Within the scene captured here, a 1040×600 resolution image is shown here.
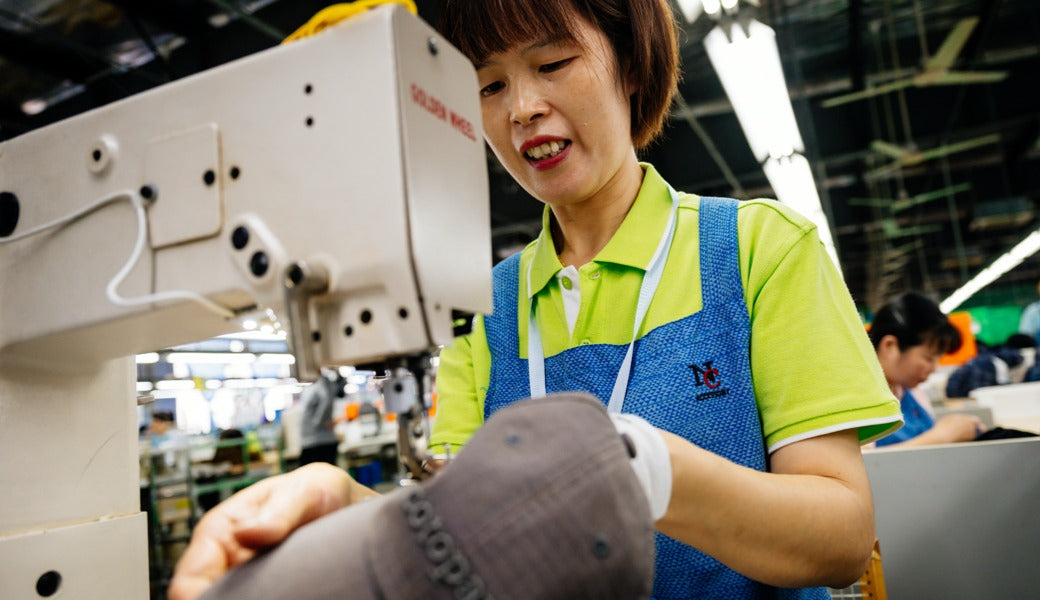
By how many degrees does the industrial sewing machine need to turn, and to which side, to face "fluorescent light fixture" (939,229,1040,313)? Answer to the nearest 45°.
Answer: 0° — it already faces it

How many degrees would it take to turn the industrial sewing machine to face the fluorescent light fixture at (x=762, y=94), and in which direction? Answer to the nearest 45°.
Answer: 0° — it already faces it

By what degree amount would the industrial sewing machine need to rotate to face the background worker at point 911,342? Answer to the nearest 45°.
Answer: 0° — it already faces them

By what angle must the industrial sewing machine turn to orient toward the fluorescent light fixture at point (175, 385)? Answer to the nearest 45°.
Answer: approximately 45° to its left

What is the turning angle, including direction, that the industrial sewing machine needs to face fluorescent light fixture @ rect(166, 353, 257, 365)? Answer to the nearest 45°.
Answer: approximately 45° to its left

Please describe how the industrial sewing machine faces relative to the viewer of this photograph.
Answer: facing away from the viewer and to the right of the viewer
